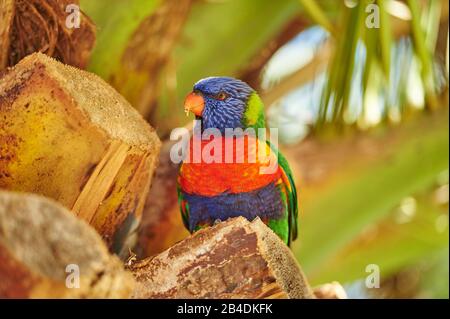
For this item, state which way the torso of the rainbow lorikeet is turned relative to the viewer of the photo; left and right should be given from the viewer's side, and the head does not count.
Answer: facing the viewer and to the left of the viewer

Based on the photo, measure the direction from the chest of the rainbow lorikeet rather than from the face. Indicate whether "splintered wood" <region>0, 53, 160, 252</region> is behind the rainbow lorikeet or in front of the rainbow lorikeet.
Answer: in front

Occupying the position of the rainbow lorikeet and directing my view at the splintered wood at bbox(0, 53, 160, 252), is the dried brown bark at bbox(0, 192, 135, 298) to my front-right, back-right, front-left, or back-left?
front-left
